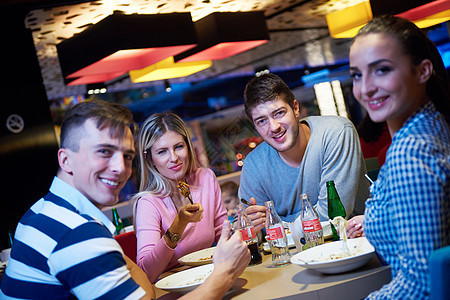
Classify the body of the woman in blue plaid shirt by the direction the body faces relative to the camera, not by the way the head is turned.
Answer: to the viewer's left

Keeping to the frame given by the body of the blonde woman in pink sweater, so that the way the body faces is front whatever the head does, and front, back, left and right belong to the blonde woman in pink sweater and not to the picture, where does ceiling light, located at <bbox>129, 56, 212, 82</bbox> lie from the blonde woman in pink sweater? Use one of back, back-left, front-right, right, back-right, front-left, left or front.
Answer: back-left

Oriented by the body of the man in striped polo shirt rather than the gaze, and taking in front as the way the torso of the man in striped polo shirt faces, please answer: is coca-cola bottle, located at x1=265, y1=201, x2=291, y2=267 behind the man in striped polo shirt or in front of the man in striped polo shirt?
in front

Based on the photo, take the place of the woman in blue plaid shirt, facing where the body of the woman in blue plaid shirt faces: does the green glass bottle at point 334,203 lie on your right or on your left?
on your right

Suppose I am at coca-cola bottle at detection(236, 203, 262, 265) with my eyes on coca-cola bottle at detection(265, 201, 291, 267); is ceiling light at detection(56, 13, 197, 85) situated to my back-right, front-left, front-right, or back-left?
back-left

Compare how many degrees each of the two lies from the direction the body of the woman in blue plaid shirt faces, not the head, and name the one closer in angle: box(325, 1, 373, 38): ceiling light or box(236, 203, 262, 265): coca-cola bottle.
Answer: the coca-cola bottle

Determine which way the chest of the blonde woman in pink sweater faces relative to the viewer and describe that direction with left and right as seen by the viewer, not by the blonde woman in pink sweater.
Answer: facing the viewer and to the right of the viewer

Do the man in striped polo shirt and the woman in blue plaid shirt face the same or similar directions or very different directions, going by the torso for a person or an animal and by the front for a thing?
very different directions

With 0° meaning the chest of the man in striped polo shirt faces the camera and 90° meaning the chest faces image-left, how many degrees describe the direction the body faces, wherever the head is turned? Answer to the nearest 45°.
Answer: approximately 270°

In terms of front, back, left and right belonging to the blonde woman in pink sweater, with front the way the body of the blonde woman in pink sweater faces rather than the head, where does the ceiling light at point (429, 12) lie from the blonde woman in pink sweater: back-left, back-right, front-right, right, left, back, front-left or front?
left

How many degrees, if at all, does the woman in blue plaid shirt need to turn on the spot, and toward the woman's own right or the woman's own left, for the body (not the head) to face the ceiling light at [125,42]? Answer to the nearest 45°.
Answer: approximately 45° to the woman's own right

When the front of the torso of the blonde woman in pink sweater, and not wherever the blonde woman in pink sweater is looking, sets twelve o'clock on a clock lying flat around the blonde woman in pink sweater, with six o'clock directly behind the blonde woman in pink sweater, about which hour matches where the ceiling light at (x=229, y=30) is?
The ceiling light is roughly at 8 o'clock from the blonde woman in pink sweater.
